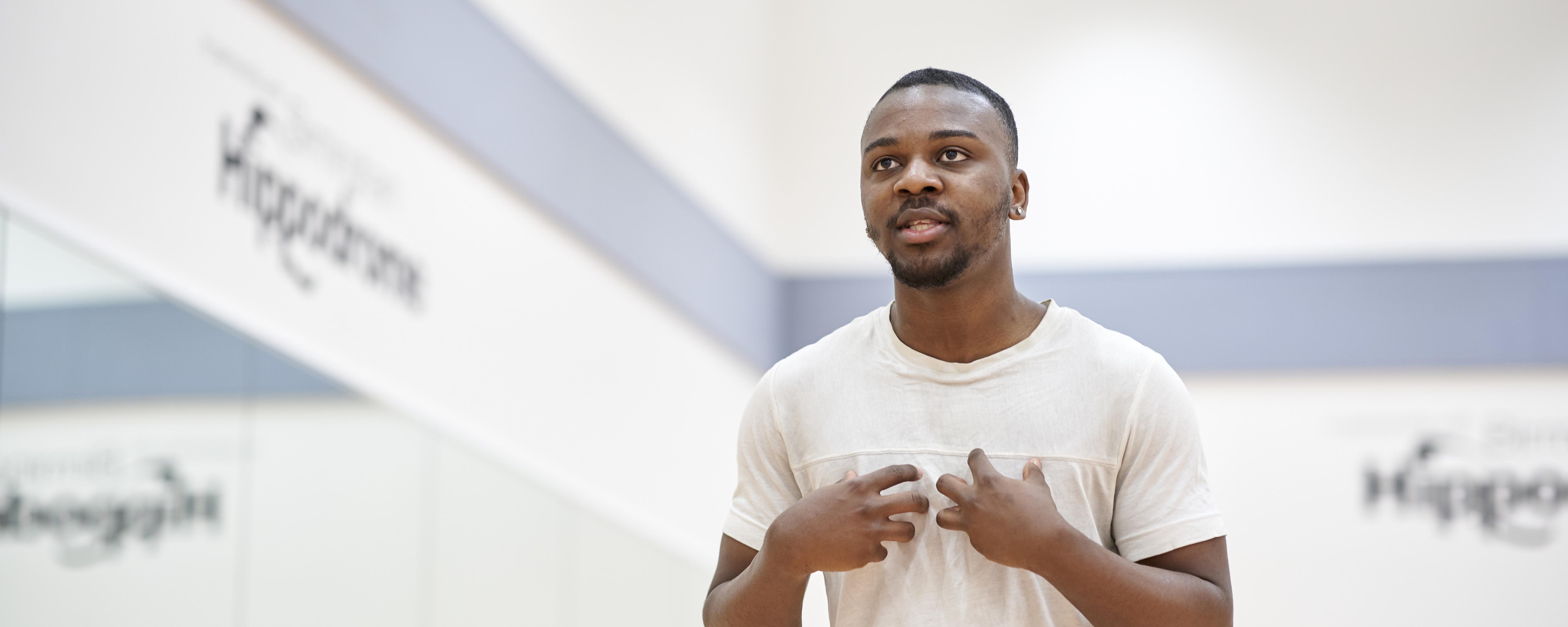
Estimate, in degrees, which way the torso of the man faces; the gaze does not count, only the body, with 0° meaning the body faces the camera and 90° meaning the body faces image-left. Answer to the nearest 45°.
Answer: approximately 0°
